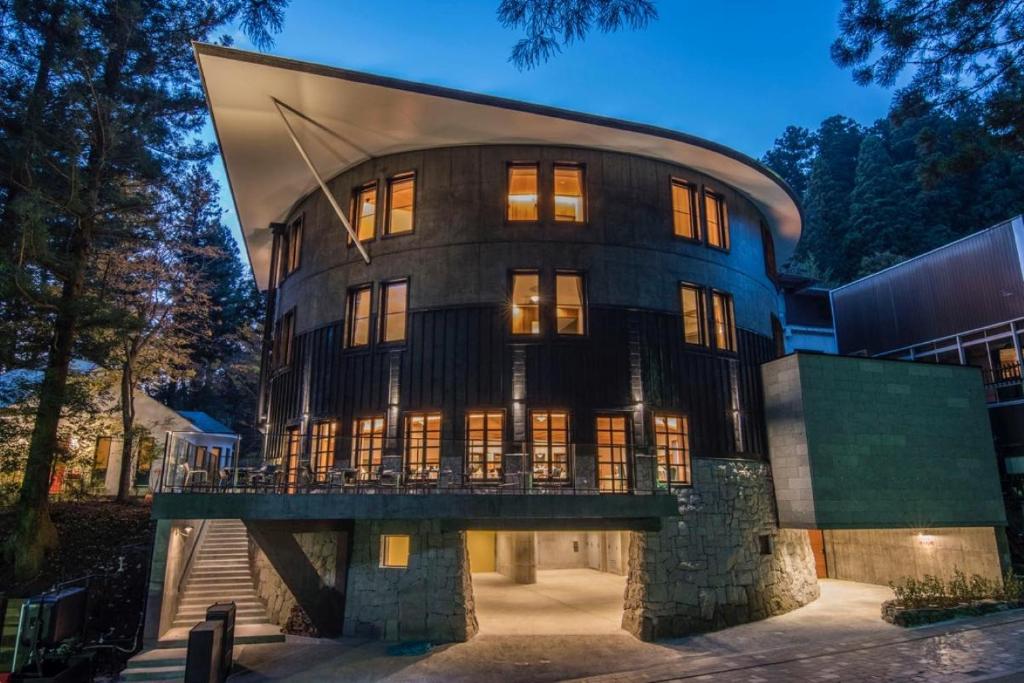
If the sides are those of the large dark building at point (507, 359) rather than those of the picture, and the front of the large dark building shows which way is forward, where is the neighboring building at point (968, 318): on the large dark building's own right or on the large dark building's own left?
on the large dark building's own left

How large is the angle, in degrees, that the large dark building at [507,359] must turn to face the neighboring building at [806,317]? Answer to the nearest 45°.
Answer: approximately 135° to its left

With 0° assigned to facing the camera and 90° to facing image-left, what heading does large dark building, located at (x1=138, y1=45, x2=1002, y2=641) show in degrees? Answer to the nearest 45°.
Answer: approximately 0°
